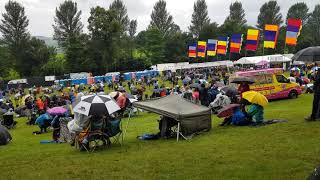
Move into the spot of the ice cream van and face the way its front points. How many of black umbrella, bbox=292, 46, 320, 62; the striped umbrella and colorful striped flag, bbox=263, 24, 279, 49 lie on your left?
1

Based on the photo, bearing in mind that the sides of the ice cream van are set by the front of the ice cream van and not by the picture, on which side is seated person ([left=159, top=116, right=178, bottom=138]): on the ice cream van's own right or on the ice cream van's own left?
on the ice cream van's own right

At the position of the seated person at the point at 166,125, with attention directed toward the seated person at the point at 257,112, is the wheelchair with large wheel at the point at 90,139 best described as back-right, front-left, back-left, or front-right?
back-right

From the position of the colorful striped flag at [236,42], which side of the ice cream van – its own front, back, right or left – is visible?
left

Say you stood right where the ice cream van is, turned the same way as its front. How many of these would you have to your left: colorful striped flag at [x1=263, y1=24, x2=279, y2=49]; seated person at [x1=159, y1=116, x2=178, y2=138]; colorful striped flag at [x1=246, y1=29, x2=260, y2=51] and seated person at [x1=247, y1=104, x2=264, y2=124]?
2

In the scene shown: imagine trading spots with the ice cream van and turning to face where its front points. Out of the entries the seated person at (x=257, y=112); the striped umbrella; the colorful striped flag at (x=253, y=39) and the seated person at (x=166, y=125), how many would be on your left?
1

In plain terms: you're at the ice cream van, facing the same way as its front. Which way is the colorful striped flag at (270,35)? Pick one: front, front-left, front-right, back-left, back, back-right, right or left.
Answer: left
